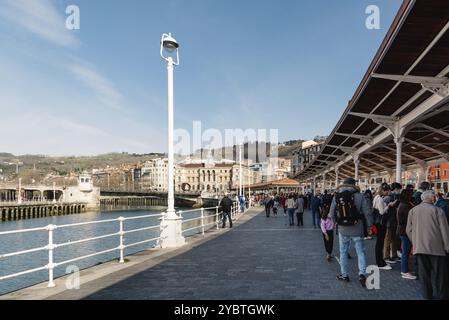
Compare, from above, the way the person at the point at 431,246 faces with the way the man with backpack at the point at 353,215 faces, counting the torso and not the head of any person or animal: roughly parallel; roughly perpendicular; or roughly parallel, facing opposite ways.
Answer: roughly parallel

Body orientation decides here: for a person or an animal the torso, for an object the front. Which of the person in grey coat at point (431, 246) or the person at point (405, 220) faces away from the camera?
the person in grey coat at point (431, 246)

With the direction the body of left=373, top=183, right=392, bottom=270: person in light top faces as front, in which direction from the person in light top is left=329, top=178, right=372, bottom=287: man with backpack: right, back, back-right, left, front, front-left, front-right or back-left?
right

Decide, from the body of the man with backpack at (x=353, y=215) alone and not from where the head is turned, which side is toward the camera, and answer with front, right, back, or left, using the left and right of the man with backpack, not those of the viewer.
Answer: back

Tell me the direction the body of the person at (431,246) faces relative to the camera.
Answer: away from the camera

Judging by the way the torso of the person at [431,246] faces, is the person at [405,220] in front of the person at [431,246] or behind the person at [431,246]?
in front

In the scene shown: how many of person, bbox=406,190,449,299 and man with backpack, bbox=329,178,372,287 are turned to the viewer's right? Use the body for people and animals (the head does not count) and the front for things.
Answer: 0

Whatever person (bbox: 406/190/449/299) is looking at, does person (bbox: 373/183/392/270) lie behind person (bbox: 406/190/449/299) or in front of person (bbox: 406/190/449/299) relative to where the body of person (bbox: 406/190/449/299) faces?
in front
